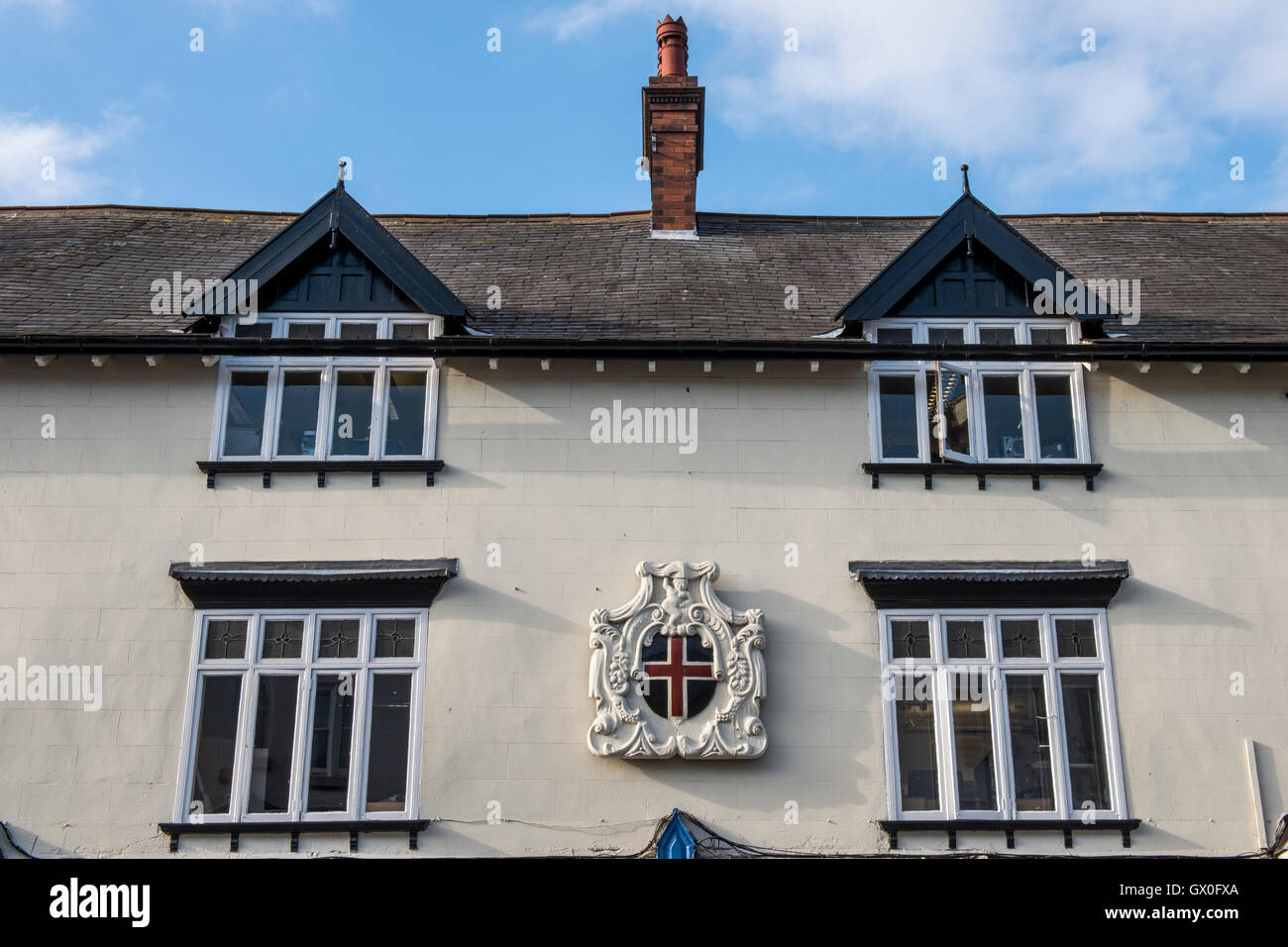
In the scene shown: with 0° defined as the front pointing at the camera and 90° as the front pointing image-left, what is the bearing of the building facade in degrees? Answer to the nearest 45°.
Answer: approximately 0°

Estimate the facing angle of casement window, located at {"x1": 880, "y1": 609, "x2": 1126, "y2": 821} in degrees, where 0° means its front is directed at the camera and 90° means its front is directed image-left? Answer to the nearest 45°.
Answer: approximately 0°
